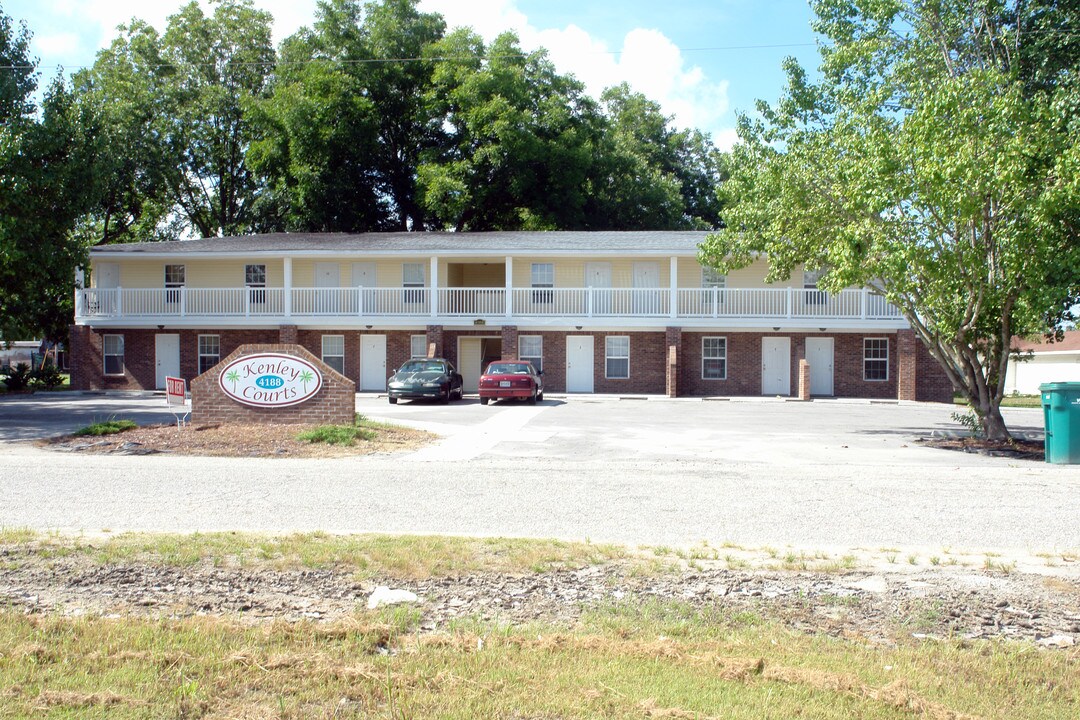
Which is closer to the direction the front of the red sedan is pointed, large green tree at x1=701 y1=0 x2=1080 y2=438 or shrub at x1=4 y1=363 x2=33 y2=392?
the shrub

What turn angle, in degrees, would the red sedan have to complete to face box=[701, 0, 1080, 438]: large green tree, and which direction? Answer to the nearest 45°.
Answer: approximately 135° to its right

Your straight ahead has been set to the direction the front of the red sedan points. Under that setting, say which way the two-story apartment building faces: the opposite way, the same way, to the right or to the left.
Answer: the opposite way

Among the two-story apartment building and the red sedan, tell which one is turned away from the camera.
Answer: the red sedan

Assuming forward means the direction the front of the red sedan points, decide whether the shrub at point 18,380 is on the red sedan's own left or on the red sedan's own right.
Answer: on the red sedan's own left

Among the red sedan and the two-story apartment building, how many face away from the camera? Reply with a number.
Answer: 1

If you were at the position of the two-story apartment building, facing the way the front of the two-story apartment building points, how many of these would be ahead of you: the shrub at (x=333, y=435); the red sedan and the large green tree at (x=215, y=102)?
2

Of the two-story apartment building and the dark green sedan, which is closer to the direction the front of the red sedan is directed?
the two-story apartment building

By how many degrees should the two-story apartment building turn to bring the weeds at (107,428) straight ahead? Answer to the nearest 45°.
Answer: approximately 45° to its right

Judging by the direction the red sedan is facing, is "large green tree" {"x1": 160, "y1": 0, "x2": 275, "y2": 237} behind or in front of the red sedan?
in front

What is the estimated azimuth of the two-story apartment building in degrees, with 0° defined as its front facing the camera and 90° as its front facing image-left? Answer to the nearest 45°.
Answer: approximately 0°

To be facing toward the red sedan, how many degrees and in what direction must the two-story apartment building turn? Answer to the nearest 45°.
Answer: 0° — it already faces it

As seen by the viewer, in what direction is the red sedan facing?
away from the camera
